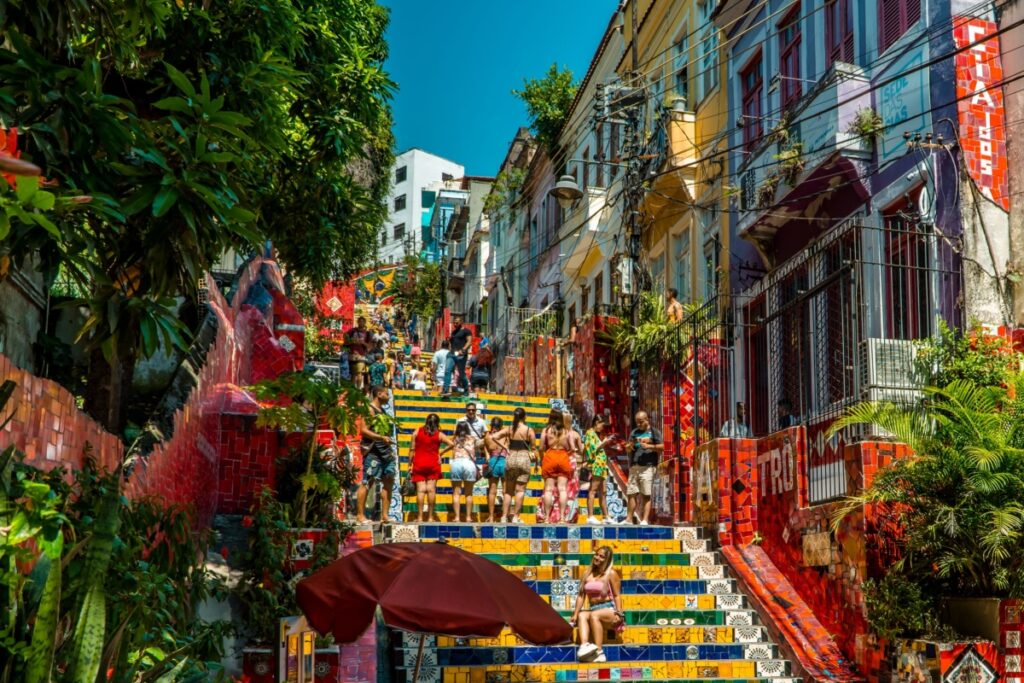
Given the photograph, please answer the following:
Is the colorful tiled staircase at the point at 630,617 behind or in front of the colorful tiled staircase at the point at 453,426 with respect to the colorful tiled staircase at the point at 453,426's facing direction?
in front

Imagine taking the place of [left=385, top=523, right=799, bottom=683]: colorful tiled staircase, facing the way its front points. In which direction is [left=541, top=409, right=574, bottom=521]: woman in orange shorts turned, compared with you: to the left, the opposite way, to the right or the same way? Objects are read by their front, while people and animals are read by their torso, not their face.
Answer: the opposite way

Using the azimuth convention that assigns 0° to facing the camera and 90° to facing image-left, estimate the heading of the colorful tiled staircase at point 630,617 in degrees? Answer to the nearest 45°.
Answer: approximately 0°

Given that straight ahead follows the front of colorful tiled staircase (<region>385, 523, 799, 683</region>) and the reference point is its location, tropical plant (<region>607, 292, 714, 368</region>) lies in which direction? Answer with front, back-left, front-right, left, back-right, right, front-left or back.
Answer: back

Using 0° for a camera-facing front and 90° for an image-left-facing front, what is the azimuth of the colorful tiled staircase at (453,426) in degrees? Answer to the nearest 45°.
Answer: approximately 0°

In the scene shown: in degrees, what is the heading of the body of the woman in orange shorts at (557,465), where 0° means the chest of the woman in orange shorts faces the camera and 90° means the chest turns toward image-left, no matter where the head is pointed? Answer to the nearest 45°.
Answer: approximately 180°

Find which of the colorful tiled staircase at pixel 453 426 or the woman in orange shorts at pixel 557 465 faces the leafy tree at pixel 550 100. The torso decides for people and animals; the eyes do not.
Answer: the woman in orange shorts

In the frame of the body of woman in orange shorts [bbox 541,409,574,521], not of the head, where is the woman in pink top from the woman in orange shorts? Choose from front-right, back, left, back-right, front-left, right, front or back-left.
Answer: back

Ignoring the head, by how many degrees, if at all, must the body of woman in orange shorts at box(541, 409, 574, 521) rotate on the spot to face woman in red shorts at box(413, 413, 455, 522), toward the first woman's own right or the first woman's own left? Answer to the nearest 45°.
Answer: approximately 90° to the first woman's own left

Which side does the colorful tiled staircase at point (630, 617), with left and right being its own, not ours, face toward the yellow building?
back

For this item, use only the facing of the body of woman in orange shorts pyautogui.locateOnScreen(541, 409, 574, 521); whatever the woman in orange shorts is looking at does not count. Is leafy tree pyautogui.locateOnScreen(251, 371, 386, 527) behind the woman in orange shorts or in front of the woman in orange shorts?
behind

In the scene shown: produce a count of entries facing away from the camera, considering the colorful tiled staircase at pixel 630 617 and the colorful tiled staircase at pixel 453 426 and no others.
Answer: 0
